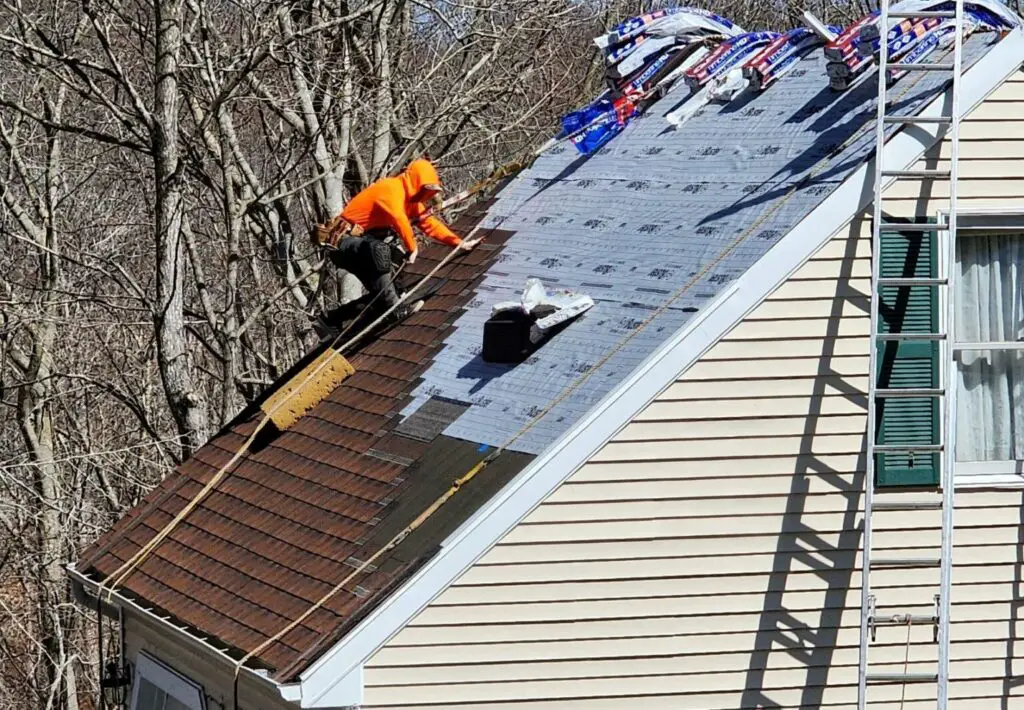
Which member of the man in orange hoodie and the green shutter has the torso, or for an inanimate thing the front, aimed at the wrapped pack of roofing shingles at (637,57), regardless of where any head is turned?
the man in orange hoodie

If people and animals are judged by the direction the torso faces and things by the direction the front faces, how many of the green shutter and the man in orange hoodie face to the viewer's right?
1

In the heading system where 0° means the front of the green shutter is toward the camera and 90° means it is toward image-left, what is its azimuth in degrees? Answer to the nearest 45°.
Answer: approximately 0°

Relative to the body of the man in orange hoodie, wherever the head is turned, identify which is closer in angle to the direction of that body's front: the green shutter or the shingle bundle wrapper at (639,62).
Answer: the shingle bundle wrapper

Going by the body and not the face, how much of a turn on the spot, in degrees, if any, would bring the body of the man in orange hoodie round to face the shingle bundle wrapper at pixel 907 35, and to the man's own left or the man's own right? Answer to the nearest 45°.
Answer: approximately 45° to the man's own right

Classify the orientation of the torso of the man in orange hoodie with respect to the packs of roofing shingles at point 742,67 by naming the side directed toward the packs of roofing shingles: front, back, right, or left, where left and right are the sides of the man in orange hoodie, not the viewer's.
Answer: front

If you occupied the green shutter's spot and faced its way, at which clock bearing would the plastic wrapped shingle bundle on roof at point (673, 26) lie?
The plastic wrapped shingle bundle on roof is roughly at 5 o'clock from the green shutter.

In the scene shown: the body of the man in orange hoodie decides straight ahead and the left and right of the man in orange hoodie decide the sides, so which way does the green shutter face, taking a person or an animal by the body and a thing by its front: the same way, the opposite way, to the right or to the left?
to the right

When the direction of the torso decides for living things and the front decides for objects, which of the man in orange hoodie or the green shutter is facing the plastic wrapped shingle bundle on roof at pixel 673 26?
the man in orange hoodie

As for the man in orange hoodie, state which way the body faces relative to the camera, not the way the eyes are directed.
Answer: to the viewer's right

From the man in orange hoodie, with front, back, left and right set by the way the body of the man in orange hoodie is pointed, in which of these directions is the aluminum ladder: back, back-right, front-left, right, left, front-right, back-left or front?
front-right

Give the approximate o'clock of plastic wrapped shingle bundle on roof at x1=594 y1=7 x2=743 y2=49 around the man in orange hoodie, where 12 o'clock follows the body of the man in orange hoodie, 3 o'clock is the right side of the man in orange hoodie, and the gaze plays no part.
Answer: The plastic wrapped shingle bundle on roof is roughly at 12 o'clock from the man in orange hoodie.

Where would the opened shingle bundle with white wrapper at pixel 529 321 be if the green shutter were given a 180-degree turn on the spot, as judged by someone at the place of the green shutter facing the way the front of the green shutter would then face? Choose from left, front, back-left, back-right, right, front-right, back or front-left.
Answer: left
